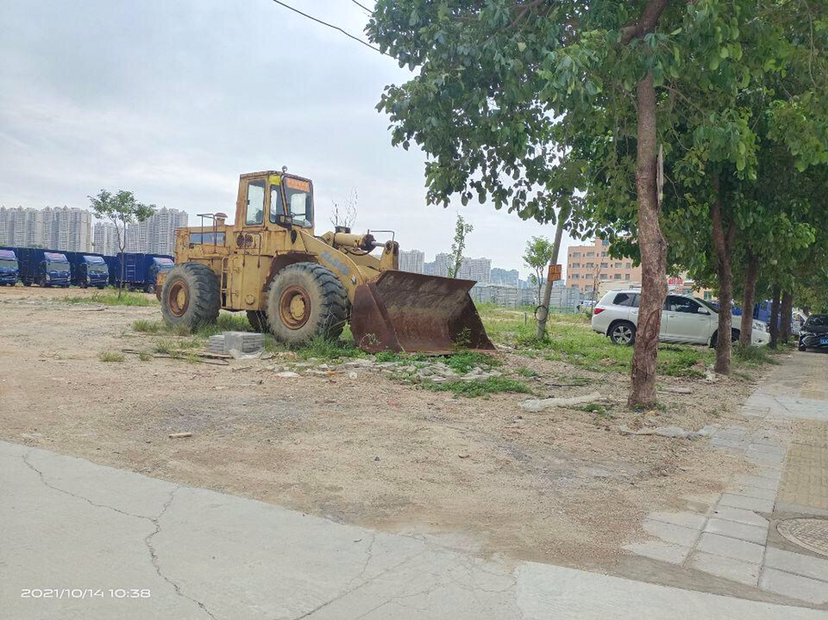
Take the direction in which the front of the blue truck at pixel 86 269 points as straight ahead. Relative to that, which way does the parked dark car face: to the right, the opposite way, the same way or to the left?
to the right

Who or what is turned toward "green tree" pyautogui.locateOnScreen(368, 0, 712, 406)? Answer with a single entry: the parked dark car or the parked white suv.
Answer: the parked dark car

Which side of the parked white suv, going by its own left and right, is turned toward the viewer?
right

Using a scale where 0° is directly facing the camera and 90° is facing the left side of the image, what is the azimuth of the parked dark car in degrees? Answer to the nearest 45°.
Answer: approximately 0°

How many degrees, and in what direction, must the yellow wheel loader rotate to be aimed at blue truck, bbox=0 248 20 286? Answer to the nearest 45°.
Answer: approximately 180°

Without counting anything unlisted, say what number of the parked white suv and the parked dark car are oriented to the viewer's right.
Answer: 1

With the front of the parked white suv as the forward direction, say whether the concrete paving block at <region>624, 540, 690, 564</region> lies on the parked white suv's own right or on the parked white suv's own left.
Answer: on the parked white suv's own right

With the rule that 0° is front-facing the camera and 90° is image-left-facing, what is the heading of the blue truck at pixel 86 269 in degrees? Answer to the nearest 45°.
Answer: approximately 315°

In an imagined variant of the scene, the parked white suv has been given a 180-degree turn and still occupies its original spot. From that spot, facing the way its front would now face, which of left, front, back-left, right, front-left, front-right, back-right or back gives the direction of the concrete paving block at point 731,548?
left

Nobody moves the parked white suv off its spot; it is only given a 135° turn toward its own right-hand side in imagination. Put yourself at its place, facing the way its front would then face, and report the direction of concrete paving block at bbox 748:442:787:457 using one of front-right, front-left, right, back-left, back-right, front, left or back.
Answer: front-left

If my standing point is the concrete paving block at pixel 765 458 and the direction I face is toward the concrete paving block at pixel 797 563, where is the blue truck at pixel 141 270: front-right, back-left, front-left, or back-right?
back-right
